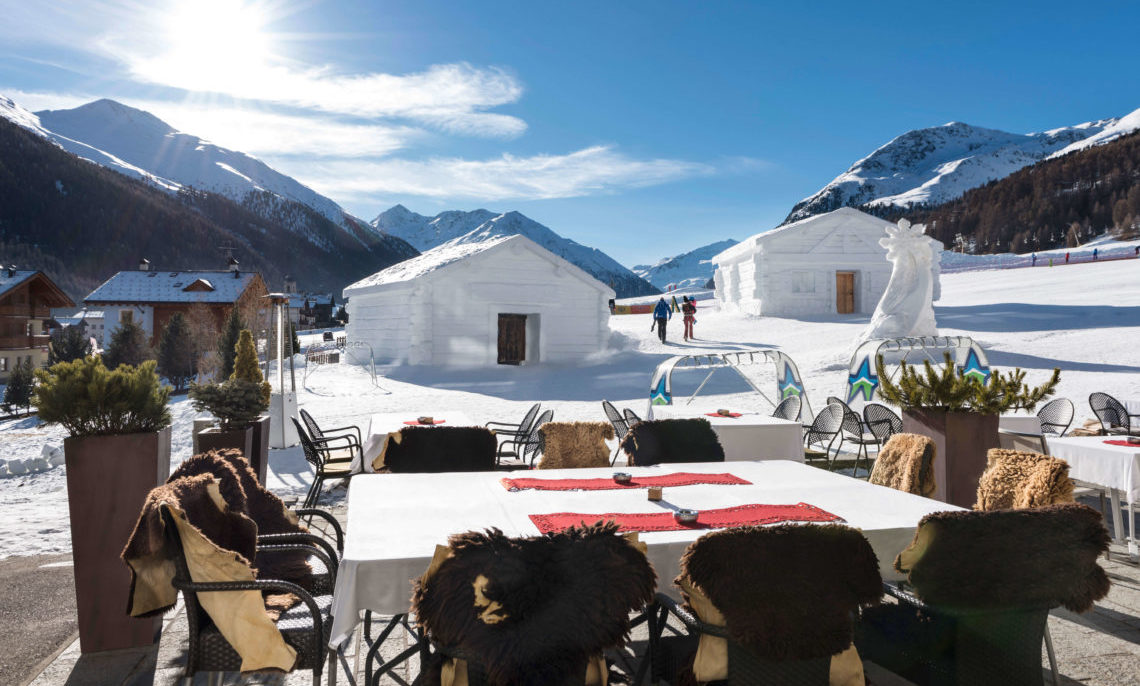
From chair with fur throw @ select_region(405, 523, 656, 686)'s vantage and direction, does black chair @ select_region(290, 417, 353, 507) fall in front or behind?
in front

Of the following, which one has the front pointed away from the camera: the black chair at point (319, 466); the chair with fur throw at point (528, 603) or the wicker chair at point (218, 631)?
the chair with fur throw

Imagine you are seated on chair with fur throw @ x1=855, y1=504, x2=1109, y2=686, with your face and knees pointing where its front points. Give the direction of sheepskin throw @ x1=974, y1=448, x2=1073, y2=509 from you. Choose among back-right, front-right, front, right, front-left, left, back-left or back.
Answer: front-right

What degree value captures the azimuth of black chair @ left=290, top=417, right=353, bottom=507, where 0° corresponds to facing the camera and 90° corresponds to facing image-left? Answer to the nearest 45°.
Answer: approximately 270°

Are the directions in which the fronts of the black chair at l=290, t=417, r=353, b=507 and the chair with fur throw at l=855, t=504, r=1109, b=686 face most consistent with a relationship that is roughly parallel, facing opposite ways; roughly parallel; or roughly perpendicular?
roughly perpendicular

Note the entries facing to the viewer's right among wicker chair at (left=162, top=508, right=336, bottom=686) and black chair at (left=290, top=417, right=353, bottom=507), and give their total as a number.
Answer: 2

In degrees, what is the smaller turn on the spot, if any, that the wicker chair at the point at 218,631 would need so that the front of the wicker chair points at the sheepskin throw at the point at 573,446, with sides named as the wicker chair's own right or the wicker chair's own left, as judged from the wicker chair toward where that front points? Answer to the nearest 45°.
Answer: approximately 45° to the wicker chair's own left

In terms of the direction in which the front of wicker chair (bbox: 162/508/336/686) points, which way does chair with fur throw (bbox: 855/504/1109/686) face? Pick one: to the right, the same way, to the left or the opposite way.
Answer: to the left

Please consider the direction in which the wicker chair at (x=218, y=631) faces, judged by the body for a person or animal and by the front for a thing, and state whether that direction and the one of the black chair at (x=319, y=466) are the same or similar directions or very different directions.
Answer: same or similar directions

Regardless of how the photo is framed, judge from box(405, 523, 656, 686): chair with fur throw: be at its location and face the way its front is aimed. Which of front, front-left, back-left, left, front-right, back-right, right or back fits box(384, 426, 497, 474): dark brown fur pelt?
front

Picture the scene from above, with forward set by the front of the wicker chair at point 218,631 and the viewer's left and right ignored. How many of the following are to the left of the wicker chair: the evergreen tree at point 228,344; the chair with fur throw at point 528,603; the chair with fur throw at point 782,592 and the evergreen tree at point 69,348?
2

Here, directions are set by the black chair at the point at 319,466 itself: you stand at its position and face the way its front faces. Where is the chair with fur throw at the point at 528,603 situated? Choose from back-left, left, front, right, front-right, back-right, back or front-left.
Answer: right

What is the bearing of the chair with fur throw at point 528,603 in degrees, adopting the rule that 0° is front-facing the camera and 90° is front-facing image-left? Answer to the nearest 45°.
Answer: approximately 180°

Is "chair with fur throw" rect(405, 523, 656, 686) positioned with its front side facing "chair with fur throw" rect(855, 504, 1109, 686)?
no

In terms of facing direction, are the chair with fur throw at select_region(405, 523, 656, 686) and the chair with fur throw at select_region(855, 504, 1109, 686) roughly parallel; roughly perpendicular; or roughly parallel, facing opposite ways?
roughly parallel

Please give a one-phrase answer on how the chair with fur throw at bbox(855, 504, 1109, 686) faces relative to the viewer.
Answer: facing away from the viewer and to the left of the viewer

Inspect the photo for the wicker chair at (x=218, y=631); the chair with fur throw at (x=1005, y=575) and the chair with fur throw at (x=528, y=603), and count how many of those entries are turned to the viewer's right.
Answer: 1

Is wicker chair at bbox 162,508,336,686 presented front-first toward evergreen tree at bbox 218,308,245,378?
no
